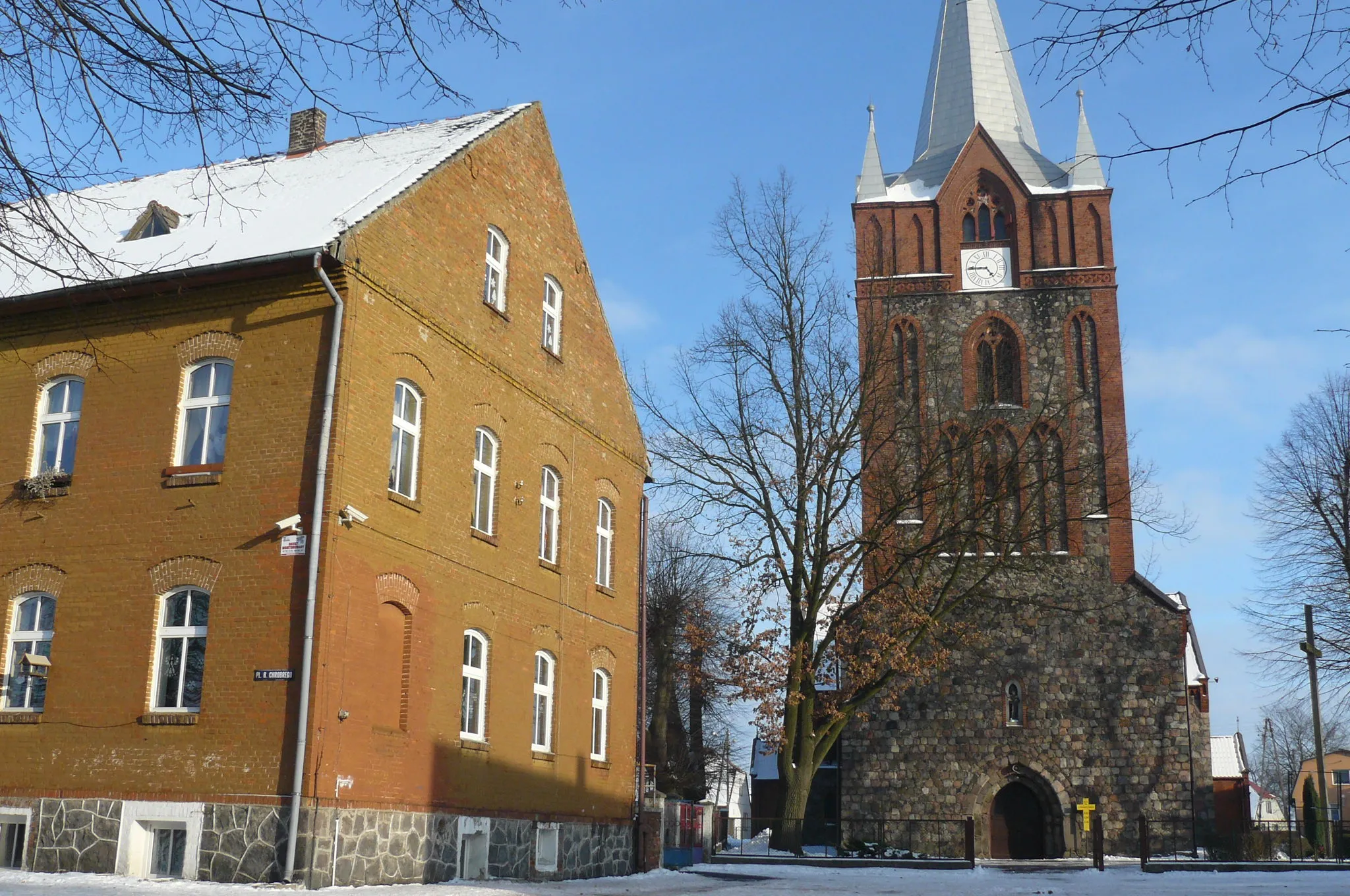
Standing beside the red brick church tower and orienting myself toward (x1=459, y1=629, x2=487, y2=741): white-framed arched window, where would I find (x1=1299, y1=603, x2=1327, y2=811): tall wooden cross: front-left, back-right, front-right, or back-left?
back-left

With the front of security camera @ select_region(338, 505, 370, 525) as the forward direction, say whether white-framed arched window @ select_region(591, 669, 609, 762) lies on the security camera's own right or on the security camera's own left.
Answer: on the security camera's own left

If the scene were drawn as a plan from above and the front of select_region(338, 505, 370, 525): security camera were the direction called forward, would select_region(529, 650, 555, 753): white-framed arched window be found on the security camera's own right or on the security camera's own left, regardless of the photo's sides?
on the security camera's own left

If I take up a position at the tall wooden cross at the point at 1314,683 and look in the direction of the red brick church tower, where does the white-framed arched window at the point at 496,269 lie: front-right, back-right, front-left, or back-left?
front-left

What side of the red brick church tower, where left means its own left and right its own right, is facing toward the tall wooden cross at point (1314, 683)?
left

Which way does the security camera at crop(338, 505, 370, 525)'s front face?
to the viewer's right

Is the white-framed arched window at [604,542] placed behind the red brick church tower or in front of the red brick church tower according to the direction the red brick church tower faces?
in front

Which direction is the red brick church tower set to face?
toward the camera

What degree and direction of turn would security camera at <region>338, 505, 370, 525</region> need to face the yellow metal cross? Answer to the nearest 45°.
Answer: approximately 45° to its left

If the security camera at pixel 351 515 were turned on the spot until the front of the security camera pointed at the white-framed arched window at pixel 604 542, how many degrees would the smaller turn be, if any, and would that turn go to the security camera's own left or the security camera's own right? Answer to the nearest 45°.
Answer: approximately 45° to the security camera's own left

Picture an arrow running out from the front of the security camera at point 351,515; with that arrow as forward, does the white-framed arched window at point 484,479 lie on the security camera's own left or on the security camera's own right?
on the security camera's own left

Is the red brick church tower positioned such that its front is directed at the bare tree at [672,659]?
no

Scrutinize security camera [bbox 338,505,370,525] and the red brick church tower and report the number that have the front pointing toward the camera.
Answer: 1

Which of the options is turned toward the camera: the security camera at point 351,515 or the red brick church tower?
the red brick church tower
